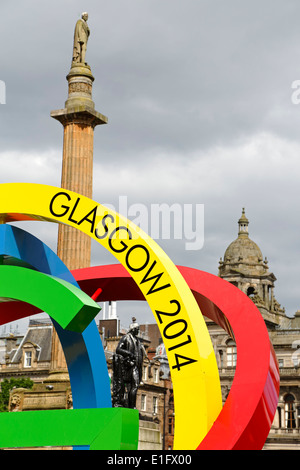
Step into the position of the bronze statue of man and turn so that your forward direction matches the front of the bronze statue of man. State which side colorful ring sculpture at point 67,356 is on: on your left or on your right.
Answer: on your right

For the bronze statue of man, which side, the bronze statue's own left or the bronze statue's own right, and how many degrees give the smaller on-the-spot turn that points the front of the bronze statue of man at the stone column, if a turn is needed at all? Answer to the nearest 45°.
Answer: approximately 135° to the bronze statue's own left

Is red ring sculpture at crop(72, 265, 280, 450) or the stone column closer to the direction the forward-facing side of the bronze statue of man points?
the red ring sculpture

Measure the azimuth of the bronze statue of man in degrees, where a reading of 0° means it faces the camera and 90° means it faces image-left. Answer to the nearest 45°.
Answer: approximately 315°

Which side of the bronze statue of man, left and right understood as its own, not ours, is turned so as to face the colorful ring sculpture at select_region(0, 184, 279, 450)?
front

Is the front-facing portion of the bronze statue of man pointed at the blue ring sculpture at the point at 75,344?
no
